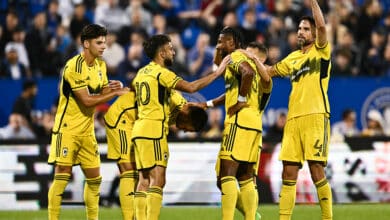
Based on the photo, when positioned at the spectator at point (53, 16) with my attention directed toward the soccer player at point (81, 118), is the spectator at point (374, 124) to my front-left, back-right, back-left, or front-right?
front-left

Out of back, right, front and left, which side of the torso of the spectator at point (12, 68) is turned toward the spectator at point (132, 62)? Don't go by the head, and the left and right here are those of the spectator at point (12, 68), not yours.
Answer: left

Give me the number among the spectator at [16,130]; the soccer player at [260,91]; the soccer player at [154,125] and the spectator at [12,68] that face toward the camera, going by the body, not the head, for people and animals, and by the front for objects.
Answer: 2

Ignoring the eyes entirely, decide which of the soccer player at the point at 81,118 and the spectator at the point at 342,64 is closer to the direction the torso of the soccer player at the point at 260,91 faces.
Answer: the soccer player

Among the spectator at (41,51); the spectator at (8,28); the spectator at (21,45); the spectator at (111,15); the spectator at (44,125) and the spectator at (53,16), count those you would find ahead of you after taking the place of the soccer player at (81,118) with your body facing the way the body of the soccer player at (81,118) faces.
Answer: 0

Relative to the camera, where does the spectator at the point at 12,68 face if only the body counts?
toward the camera

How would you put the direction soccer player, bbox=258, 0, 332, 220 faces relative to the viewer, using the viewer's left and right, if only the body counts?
facing the viewer and to the left of the viewer

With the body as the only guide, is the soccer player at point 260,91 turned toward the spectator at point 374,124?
no

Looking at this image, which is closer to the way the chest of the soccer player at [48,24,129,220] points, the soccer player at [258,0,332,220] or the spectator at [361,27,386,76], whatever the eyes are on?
the soccer player

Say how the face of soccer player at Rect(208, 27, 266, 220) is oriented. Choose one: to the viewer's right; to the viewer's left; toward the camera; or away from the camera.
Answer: to the viewer's left

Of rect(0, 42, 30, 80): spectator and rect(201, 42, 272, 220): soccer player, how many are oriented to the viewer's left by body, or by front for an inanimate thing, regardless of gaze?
1

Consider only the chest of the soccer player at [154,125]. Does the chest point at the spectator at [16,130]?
no

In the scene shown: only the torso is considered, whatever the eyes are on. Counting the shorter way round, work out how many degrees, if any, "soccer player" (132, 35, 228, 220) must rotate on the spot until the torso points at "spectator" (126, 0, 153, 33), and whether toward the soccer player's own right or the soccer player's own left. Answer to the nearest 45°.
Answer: approximately 45° to the soccer player's own left

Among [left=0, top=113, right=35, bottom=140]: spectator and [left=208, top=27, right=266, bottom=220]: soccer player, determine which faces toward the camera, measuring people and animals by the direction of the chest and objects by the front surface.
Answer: the spectator

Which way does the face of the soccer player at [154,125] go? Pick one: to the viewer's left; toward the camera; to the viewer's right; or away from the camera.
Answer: to the viewer's right

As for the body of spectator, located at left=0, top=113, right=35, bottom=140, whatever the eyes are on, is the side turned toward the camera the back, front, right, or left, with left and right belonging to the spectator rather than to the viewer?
front

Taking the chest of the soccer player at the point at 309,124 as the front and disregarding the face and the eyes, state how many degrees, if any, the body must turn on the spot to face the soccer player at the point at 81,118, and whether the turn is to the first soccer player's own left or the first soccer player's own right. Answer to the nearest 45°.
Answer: approximately 45° to the first soccer player's own right

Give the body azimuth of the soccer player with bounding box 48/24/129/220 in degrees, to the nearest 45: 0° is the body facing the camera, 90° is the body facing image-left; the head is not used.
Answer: approximately 315°

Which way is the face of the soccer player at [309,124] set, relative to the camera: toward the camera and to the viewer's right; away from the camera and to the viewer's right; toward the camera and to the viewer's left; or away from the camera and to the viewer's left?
toward the camera and to the viewer's left
